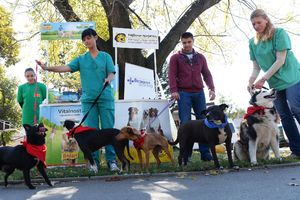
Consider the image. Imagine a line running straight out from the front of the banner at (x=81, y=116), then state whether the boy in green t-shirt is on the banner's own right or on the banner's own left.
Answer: on the banner's own right

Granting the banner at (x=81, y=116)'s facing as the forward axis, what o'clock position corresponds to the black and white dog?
The black and white dog is roughly at 10 o'clock from the banner.

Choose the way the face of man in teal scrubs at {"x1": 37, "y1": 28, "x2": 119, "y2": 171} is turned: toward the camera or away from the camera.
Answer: toward the camera

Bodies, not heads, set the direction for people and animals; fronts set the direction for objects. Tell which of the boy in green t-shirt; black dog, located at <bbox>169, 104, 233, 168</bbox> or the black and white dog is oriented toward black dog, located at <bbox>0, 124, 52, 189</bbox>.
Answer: the boy in green t-shirt

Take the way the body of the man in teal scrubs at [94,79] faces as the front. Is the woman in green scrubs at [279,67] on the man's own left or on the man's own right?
on the man's own left

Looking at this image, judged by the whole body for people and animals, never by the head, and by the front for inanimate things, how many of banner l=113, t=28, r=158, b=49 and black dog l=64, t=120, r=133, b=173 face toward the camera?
1

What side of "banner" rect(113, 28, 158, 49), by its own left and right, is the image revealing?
front

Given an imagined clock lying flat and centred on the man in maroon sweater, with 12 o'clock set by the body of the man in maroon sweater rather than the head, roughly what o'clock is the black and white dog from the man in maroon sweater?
The black and white dog is roughly at 10 o'clock from the man in maroon sweater.

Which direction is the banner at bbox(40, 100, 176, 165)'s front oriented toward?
toward the camera

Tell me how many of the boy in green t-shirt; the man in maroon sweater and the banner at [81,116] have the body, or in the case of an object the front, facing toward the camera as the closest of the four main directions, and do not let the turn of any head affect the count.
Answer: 3

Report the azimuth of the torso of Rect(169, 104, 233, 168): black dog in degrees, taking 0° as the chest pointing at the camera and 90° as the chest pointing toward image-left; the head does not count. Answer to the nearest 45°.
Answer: approximately 315°

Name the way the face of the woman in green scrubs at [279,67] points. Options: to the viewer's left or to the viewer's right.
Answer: to the viewer's left

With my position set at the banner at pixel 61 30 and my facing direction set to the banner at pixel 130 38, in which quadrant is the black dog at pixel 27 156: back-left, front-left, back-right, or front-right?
back-right

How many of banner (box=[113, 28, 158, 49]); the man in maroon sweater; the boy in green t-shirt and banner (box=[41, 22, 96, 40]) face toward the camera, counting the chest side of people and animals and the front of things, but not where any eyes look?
4
